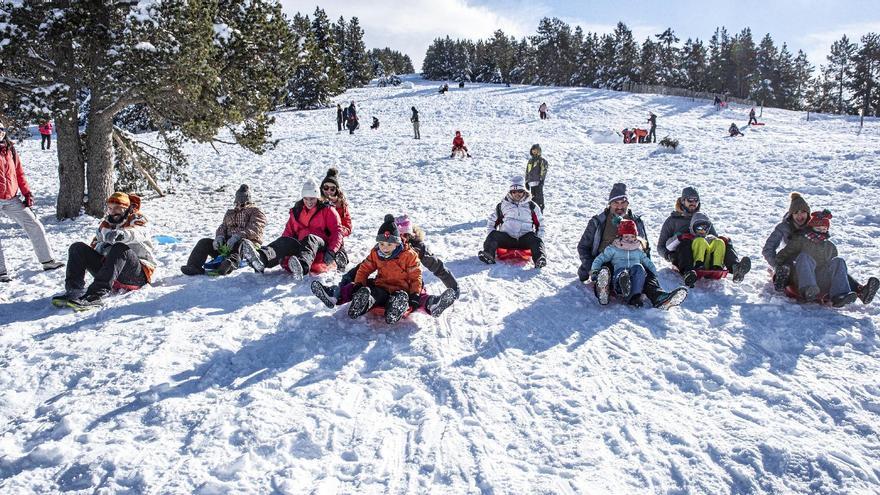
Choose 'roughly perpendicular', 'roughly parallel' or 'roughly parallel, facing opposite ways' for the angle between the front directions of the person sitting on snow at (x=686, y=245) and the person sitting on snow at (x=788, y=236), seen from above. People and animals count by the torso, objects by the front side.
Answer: roughly parallel

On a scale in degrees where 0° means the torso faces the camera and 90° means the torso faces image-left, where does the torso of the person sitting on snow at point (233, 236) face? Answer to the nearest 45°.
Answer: approximately 45°

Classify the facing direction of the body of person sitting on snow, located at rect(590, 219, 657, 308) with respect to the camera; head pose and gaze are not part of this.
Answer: toward the camera

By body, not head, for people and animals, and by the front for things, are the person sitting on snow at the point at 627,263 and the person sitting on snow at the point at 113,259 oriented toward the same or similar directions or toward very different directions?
same or similar directions

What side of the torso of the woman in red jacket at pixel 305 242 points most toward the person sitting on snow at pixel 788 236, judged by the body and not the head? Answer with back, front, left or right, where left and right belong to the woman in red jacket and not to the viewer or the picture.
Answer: left

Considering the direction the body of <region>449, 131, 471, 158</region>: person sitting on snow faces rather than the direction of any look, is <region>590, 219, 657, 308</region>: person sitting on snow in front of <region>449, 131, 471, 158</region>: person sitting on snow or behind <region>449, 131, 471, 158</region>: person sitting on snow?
in front

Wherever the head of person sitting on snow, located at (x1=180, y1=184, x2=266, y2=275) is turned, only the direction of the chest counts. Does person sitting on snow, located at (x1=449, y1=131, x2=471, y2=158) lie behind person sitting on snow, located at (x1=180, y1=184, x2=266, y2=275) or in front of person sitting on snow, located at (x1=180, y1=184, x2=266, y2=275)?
behind

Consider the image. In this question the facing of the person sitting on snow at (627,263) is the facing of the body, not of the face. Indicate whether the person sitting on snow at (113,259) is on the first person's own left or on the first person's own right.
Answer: on the first person's own right

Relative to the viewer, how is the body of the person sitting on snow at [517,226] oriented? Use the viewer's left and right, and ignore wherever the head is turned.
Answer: facing the viewer

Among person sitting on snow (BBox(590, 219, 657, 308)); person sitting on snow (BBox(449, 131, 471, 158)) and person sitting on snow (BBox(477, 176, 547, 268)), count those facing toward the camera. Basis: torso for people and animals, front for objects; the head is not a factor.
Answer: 3

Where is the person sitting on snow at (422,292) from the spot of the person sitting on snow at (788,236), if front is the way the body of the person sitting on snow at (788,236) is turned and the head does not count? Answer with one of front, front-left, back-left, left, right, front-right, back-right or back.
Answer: right

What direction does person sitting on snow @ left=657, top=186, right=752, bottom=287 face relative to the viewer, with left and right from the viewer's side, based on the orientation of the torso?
facing the viewer and to the right of the viewer

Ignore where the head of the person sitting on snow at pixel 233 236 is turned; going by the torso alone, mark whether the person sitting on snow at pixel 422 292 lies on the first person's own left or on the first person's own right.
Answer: on the first person's own left
